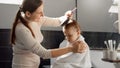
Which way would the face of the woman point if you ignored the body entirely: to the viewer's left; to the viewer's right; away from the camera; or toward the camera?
to the viewer's right

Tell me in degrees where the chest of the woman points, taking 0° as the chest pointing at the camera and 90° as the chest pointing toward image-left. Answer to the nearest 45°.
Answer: approximately 270°
